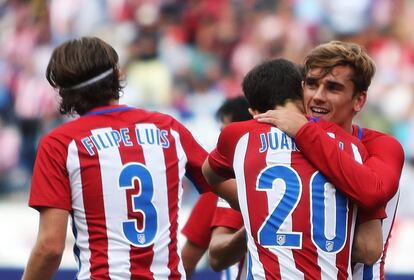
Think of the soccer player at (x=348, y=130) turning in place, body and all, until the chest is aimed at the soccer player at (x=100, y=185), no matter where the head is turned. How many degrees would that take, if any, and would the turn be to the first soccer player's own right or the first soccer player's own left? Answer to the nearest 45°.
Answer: approximately 45° to the first soccer player's own right

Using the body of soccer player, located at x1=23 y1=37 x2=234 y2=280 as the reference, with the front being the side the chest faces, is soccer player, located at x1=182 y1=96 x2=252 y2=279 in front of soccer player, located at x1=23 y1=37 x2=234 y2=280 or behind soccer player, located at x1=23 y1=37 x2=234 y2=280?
in front

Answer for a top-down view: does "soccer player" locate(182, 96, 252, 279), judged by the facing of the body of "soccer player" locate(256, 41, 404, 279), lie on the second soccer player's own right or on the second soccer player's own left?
on the second soccer player's own right

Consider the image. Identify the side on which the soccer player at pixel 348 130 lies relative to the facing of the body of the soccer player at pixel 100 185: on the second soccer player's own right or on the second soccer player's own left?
on the second soccer player's own right

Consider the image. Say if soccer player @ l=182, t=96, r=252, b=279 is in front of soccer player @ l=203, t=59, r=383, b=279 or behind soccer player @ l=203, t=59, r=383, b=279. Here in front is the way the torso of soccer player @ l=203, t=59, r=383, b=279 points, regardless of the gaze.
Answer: in front

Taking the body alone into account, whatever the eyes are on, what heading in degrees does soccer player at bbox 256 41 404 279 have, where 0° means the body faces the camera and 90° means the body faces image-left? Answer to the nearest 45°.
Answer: approximately 45°

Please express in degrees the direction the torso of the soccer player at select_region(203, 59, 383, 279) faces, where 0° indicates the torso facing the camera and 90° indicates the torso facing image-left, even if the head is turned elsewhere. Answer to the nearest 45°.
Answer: approximately 180°

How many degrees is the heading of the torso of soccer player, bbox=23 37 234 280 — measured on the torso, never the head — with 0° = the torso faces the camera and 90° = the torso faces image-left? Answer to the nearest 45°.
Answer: approximately 180°

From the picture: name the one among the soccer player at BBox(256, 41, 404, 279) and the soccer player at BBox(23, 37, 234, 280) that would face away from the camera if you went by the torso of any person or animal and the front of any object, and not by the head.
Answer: the soccer player at BBox(23, 37, 234, 280)
